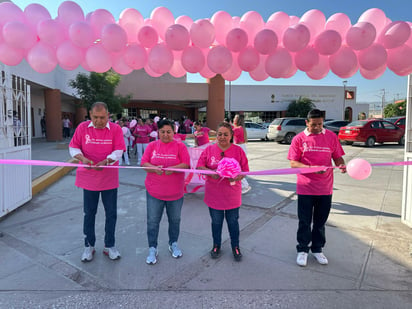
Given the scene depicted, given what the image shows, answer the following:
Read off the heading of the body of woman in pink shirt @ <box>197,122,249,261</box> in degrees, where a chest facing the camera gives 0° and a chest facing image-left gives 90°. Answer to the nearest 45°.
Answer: approximately 0°

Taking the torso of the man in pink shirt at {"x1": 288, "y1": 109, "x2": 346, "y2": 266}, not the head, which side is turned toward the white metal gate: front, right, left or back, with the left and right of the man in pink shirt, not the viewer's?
right

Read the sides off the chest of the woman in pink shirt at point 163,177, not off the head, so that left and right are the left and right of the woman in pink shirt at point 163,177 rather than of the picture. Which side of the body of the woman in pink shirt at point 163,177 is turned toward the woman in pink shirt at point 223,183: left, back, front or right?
left

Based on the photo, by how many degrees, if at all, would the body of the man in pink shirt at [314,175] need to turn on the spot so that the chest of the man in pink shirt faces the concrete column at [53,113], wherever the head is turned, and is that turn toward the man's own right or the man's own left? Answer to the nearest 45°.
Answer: approximately 135° to the man's own right
